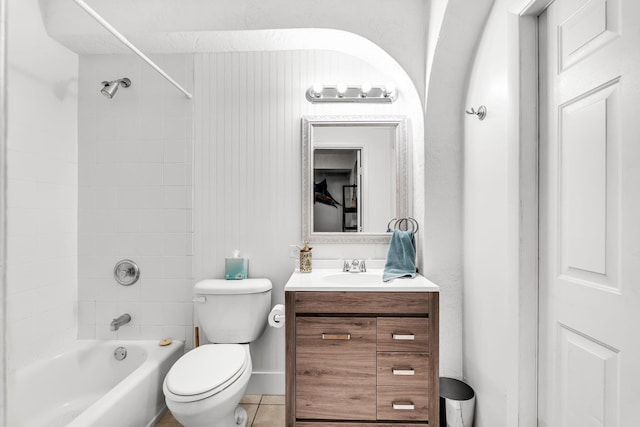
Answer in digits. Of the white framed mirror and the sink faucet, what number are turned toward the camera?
2

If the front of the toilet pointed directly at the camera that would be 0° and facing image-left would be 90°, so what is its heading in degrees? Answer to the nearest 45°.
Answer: approximately 45°

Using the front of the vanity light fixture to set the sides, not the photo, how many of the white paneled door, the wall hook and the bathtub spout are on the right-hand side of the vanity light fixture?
1

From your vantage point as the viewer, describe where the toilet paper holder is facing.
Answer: facing to the left of the viewer

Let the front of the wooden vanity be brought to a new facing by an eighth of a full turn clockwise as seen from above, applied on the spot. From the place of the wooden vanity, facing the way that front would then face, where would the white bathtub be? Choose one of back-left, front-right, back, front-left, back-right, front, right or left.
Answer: front-right

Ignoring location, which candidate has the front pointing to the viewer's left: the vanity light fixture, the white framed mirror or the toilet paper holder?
the toilet paper holder

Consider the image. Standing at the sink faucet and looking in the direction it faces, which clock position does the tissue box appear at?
The tissue box is roughly at 3 o'clock from the sink faucet.

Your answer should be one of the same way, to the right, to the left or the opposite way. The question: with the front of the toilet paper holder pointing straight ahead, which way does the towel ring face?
to the left

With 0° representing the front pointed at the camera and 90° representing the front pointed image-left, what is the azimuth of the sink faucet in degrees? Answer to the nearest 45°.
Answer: approximately 0°
